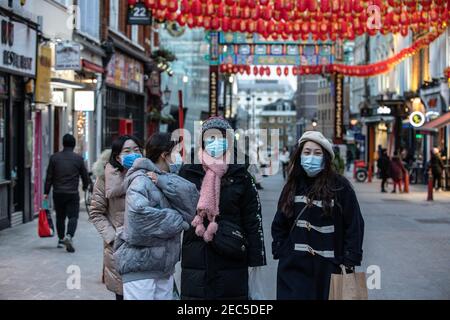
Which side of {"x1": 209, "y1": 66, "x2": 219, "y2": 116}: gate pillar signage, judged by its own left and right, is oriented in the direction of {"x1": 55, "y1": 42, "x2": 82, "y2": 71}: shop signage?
front

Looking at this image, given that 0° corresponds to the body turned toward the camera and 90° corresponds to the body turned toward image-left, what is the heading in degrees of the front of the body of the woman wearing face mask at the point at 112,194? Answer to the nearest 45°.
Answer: approximately 315°

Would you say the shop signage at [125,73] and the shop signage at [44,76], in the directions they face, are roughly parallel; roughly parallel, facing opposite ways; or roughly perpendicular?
roughly perpendicular

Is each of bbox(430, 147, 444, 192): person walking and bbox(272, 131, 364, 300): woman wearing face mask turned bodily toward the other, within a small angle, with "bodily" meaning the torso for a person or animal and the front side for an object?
no

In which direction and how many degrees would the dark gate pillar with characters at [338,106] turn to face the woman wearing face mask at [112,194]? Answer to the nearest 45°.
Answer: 0° — it already faces them

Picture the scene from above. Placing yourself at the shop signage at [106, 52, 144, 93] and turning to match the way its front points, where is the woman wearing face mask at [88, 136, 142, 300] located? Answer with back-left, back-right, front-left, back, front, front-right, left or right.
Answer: front-right

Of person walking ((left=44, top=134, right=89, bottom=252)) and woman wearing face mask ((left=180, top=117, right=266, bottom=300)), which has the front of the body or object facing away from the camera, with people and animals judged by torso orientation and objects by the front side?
the person walking

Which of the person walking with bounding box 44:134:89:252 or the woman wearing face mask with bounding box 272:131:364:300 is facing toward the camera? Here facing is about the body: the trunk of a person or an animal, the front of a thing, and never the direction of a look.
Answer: the woman wearing face mask

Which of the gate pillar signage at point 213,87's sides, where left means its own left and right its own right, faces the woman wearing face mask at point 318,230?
front

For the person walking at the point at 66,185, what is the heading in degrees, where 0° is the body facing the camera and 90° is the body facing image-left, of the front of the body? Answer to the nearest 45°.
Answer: approximately 180°

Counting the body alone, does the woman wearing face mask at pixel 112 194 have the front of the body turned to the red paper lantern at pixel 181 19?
no

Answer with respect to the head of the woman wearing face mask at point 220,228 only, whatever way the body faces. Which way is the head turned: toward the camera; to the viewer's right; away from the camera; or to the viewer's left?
toward the camera

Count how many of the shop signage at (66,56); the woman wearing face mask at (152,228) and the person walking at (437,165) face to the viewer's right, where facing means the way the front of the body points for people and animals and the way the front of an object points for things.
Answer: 1

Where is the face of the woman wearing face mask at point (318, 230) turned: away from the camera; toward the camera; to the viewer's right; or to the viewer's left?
toward the camera

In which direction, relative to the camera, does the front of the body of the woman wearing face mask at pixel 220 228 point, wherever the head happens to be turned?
toward the camera

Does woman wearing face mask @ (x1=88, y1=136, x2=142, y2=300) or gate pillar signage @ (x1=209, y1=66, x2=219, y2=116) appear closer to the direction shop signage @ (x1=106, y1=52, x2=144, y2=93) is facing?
the woman wearing face mask

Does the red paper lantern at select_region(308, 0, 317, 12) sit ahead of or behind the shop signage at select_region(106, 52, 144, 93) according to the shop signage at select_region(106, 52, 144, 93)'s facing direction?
ahead
